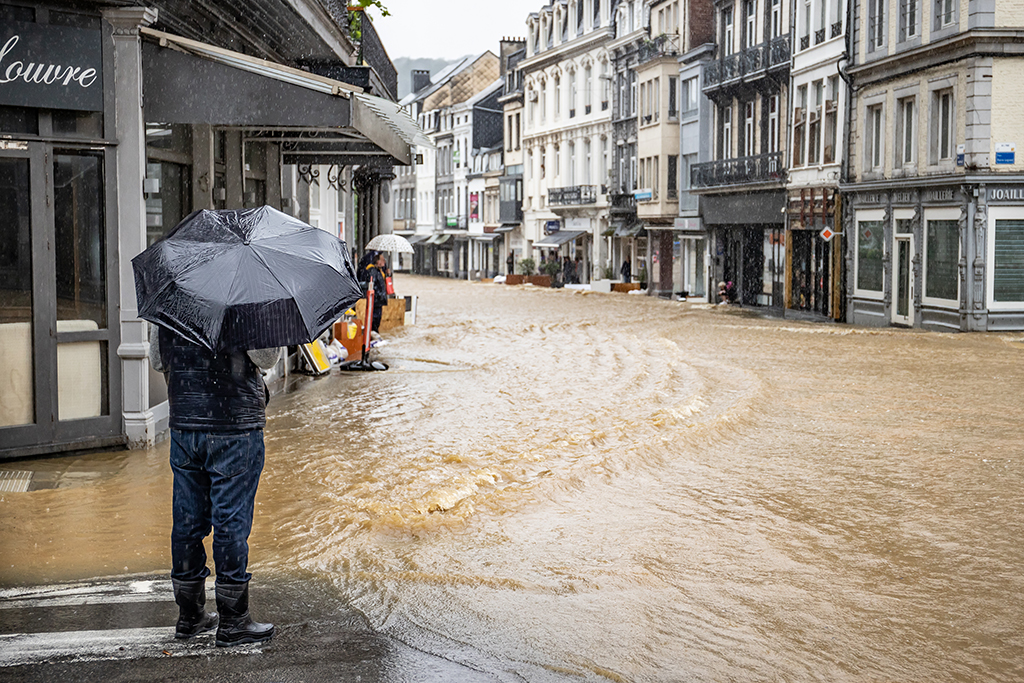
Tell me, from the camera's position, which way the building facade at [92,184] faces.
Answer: facing the viewer and to the right of the viewer

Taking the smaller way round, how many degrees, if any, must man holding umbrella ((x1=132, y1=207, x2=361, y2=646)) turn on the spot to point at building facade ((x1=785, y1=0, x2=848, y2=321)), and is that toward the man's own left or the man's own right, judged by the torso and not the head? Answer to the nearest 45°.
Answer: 0° — they already face it

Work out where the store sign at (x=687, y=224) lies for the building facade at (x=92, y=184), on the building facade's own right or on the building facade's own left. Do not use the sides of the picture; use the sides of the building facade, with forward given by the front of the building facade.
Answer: on the building facade's own left

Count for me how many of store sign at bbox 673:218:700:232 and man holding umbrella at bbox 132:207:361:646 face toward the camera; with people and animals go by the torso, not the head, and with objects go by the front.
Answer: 1

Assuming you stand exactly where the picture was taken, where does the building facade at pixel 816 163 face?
facing the viewer and to the left of the viewer

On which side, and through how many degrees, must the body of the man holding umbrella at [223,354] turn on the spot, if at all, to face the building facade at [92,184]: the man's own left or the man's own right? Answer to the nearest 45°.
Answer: approximately 45° to the man's own left

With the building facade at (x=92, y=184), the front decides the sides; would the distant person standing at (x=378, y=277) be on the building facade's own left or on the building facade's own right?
on the building facade's own left

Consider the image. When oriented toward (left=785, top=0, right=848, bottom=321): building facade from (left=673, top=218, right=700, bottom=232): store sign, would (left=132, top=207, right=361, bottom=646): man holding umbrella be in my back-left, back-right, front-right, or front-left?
front-right

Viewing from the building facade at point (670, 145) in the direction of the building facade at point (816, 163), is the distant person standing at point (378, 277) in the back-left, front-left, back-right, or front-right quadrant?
front-right

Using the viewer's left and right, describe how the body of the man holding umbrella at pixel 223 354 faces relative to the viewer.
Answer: facing away from the viewer and to the right of the viewer

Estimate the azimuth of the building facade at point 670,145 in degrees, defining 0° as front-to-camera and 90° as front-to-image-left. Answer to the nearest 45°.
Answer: approximately 45°

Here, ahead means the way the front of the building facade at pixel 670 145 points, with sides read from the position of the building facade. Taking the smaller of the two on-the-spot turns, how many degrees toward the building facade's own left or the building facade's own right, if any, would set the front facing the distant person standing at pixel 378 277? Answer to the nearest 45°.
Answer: approximately 45° to the building facade's own left

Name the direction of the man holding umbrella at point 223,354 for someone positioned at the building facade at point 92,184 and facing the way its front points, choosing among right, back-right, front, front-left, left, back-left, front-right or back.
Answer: front-right
